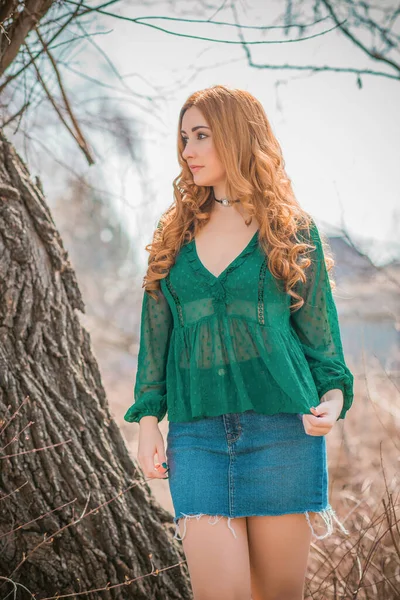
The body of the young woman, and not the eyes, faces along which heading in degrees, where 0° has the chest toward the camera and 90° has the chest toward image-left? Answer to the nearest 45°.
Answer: approximately 0°

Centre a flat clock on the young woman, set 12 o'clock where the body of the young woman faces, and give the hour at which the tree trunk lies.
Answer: The tree trunk is roughly at 4 o'clock from the young woman.
